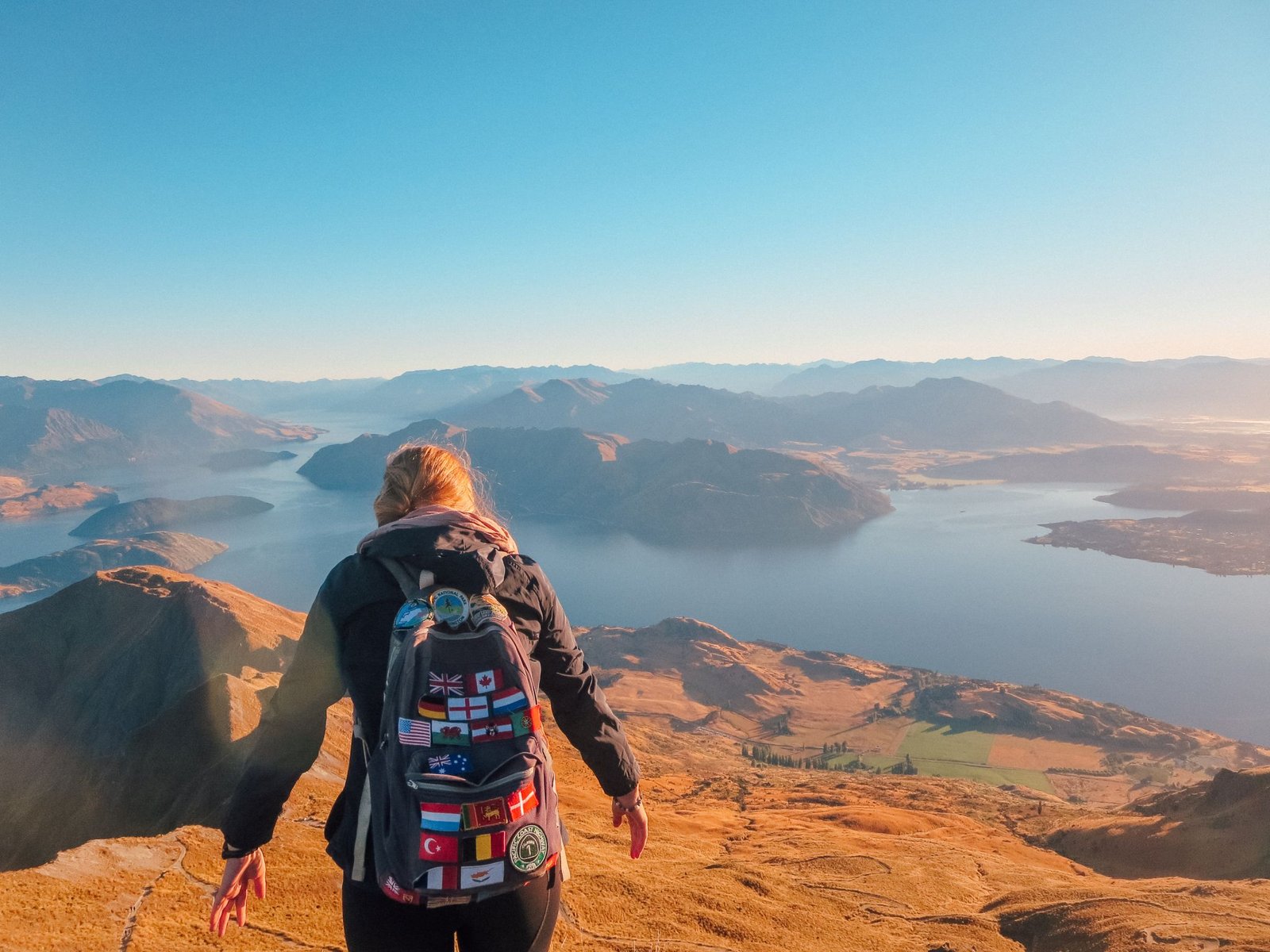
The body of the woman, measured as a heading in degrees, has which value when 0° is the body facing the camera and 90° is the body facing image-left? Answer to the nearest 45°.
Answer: approximately 180°

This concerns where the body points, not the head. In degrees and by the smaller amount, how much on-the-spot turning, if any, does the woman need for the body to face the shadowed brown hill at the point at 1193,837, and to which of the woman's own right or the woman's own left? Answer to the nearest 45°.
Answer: approximately 45° to the woman's own right
